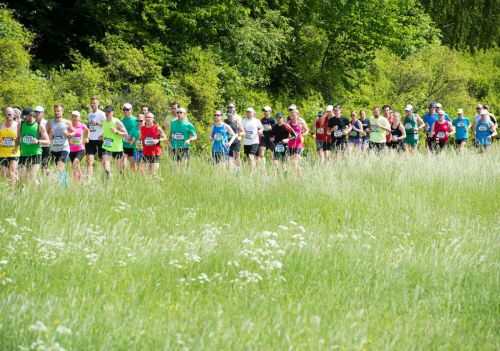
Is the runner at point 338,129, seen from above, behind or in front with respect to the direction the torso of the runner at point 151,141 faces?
behind

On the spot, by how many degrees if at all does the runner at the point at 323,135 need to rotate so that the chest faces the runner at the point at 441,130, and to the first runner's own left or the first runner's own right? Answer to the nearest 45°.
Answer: approximately 135° to the first runner's own left

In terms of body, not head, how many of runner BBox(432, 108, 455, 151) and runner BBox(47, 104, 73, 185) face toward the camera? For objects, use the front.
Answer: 2

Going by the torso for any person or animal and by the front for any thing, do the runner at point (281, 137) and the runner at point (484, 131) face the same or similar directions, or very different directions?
same or similar directions

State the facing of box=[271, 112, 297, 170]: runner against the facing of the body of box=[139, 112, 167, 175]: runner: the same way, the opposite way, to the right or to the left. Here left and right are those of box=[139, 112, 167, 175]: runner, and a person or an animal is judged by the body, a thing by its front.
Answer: the same way

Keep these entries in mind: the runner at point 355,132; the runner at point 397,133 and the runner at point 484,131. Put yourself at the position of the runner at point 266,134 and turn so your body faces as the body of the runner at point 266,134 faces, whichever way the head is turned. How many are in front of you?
0

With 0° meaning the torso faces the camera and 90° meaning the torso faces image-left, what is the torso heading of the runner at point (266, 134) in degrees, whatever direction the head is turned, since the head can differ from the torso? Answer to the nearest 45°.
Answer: approximately 45°

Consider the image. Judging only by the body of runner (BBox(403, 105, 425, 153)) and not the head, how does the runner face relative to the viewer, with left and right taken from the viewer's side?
facing the viewer and to the left of the viewer

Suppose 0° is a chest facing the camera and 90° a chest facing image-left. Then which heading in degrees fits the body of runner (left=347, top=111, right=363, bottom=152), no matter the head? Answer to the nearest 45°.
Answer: approximately 45°

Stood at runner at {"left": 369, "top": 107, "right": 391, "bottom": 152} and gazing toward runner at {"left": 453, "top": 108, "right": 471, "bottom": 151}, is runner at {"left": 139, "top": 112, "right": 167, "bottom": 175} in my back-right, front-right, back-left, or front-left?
back-right

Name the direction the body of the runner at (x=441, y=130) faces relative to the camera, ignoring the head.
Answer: toward the camera

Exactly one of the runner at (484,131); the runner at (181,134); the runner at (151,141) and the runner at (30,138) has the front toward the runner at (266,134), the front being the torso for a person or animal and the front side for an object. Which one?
the runner at (484,131)

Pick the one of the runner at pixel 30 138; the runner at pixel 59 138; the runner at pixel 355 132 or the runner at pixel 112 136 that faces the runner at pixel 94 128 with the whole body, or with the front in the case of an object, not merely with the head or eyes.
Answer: the runner at pixel 355 132

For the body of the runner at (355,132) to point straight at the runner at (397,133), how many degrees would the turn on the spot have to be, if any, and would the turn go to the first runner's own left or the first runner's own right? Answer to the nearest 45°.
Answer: approximately 135° to the first runner's own left

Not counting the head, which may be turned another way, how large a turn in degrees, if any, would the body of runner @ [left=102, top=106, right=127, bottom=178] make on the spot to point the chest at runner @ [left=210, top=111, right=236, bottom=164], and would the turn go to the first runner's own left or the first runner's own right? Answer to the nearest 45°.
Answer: approximately 135° to the first runner's own left

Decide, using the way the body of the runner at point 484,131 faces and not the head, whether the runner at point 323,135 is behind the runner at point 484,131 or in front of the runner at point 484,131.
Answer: in front

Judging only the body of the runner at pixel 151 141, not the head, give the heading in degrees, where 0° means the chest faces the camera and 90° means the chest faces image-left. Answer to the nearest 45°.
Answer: approximately 45°
